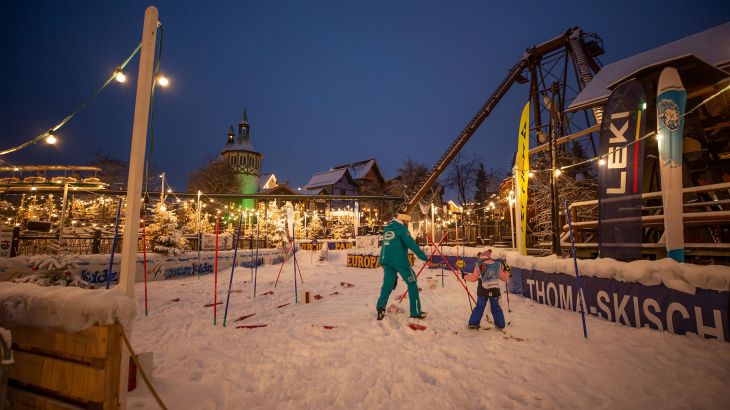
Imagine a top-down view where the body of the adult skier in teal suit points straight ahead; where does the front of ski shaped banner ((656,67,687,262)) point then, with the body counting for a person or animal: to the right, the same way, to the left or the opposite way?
the opposite way

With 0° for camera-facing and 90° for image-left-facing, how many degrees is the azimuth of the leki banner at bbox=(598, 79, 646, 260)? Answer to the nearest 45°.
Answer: approximately 0°

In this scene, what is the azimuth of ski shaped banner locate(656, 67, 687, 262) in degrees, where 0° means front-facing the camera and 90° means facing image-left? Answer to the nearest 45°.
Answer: approximately 0°

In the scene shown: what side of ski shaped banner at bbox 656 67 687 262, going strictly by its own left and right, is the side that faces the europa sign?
right

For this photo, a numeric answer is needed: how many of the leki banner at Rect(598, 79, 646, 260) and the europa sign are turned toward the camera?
2

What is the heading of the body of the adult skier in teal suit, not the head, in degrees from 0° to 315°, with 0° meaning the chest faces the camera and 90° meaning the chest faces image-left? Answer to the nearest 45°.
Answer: approximately 225°

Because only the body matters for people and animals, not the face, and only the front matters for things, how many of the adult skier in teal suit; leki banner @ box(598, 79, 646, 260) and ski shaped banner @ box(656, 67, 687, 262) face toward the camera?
2

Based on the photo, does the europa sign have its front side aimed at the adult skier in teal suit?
yes

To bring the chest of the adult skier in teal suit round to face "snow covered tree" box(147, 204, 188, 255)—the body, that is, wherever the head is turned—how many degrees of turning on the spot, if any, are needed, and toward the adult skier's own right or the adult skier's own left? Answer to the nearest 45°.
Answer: approximately 90° to the adult skier's own left

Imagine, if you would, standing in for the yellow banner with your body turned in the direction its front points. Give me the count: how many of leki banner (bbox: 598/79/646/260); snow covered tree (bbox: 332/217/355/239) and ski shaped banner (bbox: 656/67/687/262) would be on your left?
2

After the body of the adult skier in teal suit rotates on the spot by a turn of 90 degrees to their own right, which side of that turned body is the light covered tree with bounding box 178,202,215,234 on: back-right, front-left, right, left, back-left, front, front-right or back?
back

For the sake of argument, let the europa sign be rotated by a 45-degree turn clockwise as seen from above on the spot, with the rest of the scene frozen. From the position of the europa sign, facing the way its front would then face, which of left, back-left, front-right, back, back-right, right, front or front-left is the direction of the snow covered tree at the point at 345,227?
back-right

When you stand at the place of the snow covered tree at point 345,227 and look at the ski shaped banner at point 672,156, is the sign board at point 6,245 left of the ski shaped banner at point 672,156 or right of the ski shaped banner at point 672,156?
right
